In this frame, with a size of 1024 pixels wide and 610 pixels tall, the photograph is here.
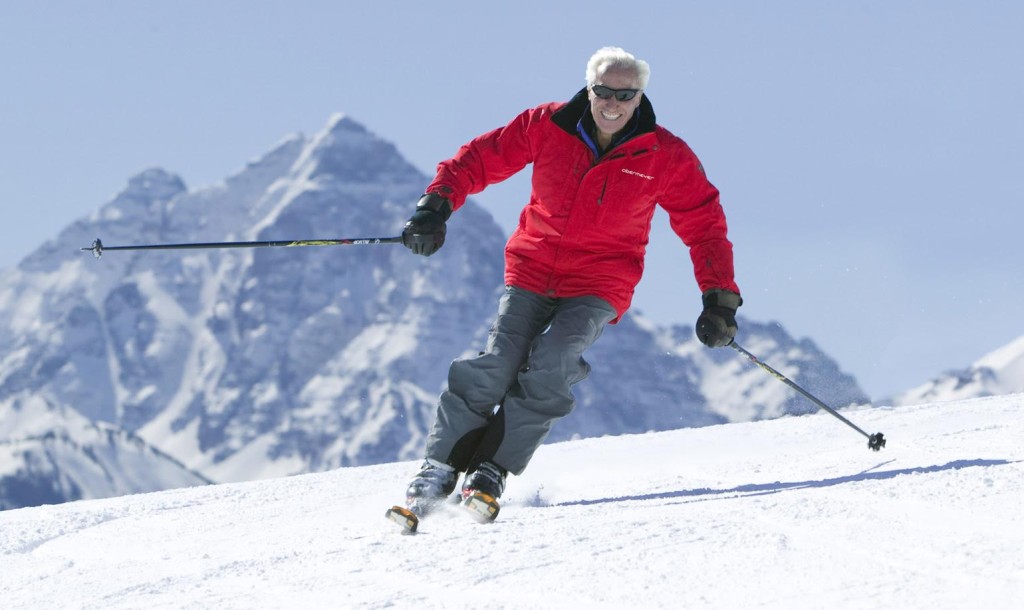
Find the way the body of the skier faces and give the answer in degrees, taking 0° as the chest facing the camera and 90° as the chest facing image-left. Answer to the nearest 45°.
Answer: approximately 0°
